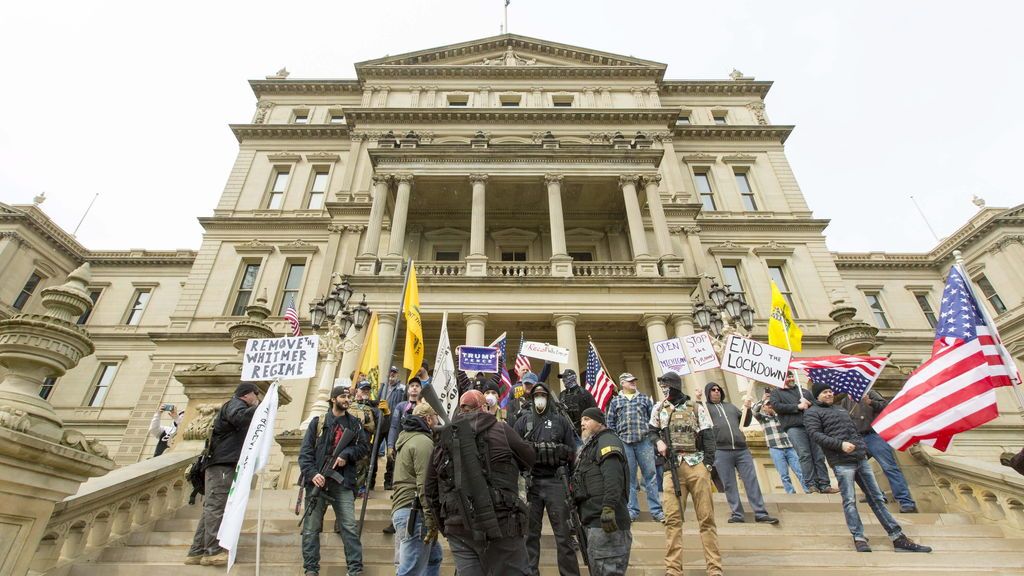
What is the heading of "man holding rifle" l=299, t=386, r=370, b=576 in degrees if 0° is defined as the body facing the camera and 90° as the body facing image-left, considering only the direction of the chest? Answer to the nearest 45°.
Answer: approximately 0°

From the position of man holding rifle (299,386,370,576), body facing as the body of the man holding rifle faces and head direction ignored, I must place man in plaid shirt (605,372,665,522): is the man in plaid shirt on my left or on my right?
on my left

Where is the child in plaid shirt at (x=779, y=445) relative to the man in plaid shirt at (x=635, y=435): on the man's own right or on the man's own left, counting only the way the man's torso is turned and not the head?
on the man's own left

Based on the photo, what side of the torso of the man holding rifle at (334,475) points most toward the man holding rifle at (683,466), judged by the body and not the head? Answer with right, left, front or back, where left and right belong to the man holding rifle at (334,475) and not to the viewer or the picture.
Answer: left

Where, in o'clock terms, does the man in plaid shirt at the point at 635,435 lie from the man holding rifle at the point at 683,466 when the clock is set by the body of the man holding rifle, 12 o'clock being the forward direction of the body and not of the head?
The man in plaid shirt is roughly at 5 o'clock from the man holding rifle.

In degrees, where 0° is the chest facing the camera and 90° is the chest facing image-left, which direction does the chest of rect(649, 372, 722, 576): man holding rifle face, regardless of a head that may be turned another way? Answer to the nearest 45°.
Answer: approximately 0°

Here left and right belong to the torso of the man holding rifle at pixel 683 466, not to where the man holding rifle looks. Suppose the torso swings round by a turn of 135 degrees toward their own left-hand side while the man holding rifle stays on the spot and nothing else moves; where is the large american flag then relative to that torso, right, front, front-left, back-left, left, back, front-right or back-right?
front-right

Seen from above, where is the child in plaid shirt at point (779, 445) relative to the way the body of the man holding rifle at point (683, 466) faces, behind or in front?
behind
